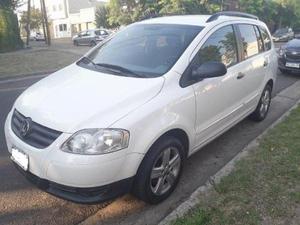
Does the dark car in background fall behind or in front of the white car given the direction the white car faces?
behind

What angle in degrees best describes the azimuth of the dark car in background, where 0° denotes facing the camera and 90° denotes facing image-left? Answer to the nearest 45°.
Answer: approximately 45°

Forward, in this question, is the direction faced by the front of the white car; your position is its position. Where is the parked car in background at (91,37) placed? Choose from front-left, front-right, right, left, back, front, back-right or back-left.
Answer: back-right

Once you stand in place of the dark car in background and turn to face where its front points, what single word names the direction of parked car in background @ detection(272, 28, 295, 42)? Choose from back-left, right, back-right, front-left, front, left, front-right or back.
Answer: back-right

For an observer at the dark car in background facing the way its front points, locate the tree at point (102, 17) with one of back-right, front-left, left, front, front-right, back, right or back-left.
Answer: right

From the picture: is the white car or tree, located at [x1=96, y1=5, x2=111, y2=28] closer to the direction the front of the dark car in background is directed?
the white car

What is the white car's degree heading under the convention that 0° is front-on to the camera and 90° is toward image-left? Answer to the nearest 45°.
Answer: approximately 45°

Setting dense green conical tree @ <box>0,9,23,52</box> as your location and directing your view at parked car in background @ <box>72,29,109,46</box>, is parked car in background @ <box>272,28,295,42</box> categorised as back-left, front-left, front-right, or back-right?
front-right

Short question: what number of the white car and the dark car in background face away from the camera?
0

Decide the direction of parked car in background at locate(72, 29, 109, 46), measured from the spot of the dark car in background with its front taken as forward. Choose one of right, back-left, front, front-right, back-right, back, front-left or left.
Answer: right

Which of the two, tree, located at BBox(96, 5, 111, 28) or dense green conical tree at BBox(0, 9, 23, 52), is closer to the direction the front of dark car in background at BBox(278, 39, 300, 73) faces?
the dense green conical tree
